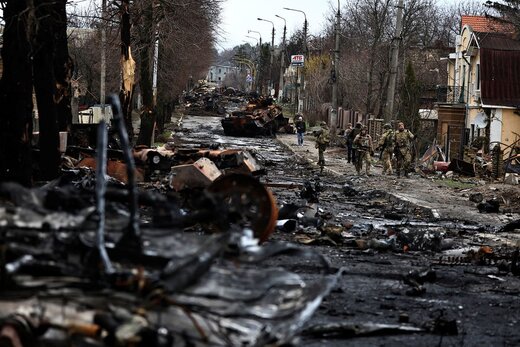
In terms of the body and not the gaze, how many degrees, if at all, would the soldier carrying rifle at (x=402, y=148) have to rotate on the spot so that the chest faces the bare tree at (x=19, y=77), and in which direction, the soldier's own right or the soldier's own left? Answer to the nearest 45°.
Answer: approximately 45° to the soldier's own right

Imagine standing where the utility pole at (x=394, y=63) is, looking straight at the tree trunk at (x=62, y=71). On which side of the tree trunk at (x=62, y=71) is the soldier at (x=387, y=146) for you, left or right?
left

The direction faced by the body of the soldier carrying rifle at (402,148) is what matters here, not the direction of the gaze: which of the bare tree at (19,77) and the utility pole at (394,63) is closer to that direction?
the bare tree

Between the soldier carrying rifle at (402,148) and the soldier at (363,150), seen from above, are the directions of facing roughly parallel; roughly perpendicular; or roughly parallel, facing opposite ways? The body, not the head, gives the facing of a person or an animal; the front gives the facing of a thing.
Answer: roughly parallel

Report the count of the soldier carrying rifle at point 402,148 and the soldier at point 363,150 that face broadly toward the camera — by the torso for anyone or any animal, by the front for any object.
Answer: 2

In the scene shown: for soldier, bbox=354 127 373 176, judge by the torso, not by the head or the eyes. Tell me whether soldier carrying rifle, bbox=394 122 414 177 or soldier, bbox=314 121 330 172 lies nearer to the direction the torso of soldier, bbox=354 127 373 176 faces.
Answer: the soldier carrying rifle

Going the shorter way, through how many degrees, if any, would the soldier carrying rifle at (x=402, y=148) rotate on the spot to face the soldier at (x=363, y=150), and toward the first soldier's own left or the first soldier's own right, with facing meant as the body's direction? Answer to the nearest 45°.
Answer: approximately 135° to the first soldier's own right

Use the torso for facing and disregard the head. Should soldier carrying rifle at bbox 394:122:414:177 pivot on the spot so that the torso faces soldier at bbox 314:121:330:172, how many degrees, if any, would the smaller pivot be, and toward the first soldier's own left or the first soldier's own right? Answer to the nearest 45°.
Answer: approximately 135° to the first soldier's own right

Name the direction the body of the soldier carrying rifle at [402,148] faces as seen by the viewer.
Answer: toward the camera

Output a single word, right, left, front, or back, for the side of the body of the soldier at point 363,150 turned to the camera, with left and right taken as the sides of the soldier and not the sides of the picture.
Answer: front

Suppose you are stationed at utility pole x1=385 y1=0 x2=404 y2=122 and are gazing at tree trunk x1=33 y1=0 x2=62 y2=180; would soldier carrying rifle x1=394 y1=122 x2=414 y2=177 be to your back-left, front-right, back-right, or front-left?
front-left
